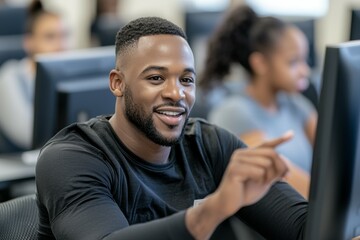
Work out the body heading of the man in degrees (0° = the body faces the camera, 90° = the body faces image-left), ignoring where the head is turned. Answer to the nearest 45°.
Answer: approximately 315°

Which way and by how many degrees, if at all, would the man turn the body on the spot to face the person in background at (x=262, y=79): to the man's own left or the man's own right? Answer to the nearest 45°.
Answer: approximately 135° to the man's own left

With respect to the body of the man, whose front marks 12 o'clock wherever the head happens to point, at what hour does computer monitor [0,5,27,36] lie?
The computer monitor is roughly at 7 o'clock from the man.

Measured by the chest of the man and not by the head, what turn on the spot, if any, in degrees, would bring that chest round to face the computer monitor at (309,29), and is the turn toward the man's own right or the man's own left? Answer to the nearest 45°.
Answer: approximately 135° to the man's own left

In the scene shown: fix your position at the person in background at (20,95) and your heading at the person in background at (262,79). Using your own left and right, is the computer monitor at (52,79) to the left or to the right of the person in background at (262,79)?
right

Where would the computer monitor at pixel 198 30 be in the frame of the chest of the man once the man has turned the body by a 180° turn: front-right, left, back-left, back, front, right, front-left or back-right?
front-right
